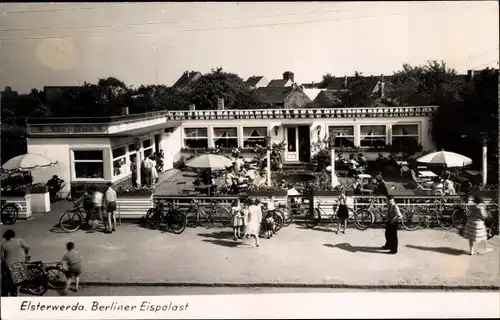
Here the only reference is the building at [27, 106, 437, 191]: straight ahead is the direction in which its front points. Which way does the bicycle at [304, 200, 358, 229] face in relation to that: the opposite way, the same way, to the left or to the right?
to the right

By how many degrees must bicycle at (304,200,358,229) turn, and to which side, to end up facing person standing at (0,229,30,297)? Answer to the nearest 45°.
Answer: approximately 45° to its left

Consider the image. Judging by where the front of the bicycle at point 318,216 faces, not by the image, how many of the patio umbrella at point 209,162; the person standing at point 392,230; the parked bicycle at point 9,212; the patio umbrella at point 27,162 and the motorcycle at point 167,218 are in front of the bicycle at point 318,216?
4

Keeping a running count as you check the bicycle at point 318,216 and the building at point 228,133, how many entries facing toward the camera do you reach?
1

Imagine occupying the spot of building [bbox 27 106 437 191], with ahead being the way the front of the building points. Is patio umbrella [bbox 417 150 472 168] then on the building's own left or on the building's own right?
on the building's own left

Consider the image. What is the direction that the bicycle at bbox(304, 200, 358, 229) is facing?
to the viewer's left

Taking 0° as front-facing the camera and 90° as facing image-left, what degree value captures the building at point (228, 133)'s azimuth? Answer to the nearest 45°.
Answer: approximately 0°
